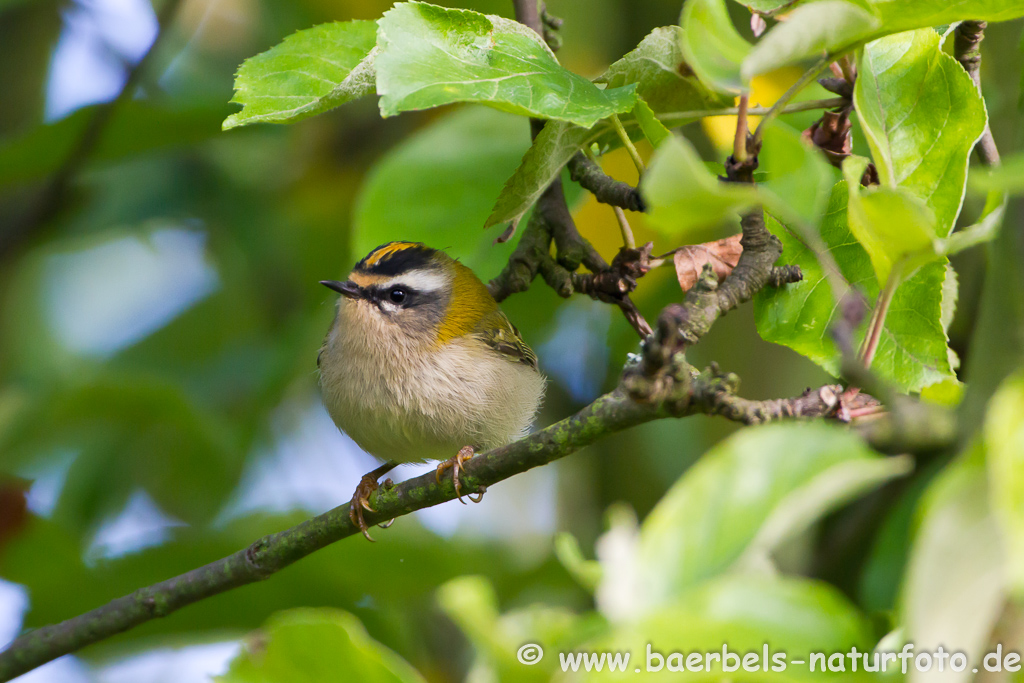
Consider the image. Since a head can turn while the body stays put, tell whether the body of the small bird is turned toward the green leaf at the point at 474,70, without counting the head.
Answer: no

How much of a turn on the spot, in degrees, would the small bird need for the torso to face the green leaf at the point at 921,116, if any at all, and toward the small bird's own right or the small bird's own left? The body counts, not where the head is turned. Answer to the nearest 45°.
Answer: approximately 90° to the small bird's own left

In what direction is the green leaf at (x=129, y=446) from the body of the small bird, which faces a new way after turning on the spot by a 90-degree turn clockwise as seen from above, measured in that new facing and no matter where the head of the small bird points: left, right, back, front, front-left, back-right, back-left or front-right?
front

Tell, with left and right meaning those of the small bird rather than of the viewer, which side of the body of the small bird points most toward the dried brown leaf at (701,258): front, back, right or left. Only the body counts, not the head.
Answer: left

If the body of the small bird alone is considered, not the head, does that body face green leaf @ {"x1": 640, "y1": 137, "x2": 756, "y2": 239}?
no

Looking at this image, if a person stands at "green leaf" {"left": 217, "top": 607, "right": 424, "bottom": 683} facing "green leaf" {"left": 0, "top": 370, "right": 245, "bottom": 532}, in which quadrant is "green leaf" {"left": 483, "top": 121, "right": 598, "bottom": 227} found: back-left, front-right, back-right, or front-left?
front-right

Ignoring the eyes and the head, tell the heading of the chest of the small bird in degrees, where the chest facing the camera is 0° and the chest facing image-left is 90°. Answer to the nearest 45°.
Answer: approximately 45°

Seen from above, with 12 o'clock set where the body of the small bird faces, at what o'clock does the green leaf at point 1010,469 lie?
The green leaf is roughly at 10 o'clock from the small bird.

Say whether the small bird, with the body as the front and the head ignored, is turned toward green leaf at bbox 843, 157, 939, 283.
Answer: no

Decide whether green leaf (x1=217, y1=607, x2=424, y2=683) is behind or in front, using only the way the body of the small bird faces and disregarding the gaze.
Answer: in front

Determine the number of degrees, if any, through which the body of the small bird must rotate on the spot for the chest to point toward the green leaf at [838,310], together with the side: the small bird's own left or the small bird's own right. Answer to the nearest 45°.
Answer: approximately 90° to the small bird's own left

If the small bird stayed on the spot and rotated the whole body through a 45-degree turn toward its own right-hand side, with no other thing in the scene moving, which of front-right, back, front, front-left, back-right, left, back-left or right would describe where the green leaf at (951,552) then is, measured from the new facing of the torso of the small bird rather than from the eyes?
left

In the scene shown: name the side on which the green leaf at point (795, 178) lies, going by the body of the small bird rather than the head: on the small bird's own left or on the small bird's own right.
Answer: on the small bird's own left

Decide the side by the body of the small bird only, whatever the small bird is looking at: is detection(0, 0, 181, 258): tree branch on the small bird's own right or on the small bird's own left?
on the small bird's own right
